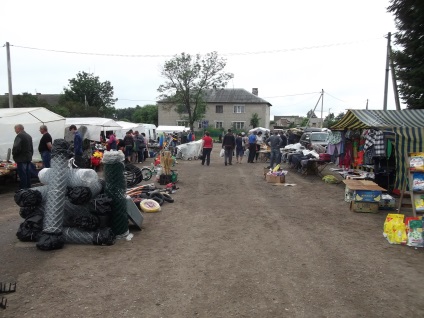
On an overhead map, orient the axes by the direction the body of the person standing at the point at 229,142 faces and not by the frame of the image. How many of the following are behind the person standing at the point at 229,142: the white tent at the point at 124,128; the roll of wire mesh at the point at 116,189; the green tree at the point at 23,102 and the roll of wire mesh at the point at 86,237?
2

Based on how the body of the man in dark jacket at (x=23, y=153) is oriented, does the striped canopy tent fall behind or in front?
behind

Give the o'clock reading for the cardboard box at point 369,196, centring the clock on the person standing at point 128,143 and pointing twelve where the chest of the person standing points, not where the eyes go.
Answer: The cardboard box is roughly at 5 o'clock from the person standing.
